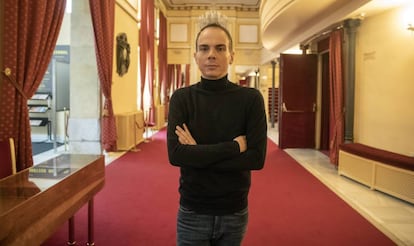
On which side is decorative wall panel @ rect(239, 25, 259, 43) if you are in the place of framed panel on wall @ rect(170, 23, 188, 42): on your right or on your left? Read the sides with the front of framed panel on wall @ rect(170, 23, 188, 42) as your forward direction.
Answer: on your left

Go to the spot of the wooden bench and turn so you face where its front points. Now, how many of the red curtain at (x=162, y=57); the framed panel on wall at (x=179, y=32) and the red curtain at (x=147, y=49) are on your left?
0

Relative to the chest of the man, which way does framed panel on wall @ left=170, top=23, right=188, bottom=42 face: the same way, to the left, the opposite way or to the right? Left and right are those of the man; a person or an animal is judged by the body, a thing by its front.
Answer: the same way

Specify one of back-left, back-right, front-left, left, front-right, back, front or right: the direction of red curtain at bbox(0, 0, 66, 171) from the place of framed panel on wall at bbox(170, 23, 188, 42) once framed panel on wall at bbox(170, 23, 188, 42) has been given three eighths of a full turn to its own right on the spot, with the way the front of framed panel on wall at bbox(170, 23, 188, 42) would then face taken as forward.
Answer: back-left

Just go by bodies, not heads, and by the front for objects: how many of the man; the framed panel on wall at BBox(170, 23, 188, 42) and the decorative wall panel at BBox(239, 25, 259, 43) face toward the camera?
3

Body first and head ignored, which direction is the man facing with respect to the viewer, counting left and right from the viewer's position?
facing the viewer

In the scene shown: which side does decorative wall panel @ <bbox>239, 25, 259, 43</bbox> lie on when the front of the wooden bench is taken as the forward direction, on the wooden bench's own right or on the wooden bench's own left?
on the wooden bench's own right

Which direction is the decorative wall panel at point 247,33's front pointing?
toward the camera

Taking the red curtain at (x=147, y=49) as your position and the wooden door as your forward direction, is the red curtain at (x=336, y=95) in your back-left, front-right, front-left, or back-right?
front-right

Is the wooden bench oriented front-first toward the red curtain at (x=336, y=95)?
no

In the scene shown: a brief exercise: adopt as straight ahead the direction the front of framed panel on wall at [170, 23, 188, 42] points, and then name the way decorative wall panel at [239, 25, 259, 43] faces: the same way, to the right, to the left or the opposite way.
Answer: the same way

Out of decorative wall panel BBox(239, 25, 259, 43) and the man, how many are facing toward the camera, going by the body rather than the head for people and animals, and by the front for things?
2

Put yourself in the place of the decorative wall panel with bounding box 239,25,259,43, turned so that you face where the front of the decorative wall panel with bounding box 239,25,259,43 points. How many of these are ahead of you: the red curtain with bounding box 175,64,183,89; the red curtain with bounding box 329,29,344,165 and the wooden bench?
2

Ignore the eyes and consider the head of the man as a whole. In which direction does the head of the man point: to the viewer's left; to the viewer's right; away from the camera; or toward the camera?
toward the camera
